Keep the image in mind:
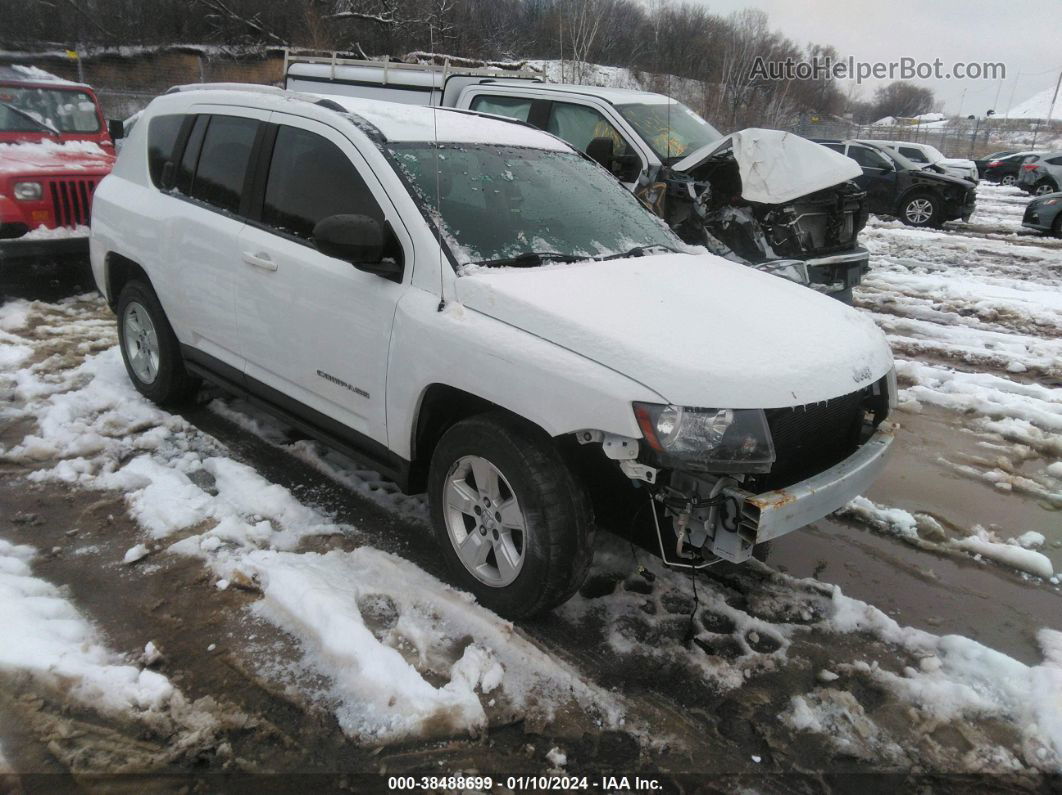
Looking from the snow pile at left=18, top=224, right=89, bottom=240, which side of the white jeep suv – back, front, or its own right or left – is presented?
back

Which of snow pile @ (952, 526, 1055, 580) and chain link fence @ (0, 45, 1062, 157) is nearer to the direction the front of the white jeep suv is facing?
the snow pile

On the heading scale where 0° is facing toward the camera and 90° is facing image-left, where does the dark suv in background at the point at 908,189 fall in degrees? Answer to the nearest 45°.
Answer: approximately 315°

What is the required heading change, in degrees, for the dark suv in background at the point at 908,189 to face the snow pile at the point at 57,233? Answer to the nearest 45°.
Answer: approximately 90° to its right

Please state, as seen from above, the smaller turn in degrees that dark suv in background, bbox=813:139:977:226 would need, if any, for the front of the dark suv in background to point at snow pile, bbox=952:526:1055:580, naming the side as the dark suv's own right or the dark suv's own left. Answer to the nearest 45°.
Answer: approximately 45° to the dark suv's own right

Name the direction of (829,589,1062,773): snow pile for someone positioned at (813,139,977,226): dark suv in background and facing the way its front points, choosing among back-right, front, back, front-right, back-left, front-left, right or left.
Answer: front-right

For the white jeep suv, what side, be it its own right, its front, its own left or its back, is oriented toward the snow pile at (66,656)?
right

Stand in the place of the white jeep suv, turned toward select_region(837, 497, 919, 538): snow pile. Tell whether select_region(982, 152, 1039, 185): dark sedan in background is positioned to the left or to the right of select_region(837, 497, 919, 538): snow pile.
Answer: left

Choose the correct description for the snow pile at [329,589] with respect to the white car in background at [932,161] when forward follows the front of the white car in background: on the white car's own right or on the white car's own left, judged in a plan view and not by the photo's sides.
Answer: on the white car's own right

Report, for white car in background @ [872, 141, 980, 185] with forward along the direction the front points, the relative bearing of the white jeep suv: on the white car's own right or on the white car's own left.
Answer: on the white car's own right
